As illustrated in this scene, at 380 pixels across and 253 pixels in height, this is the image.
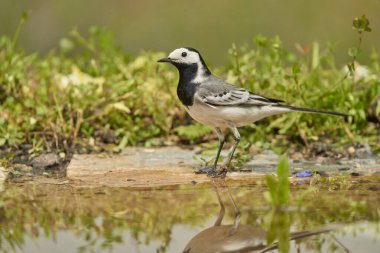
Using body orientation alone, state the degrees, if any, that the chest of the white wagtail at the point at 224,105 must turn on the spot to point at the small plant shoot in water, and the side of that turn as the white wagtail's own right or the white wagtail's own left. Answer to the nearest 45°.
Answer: approximately 90° to the white wagtail's own left

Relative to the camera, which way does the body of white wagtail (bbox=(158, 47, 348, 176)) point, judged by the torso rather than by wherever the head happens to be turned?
to the viewer's left
